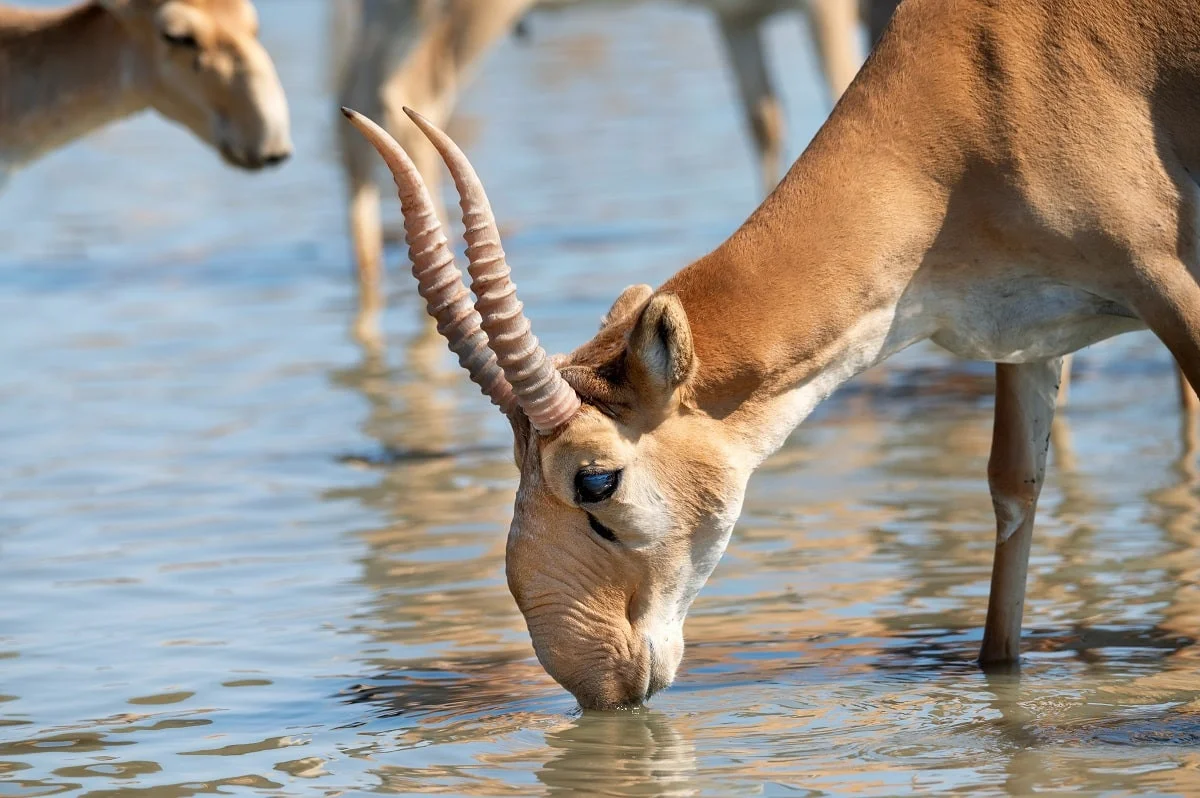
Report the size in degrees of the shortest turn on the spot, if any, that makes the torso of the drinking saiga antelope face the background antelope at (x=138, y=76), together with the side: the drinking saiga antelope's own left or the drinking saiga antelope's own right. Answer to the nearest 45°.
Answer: approximately 45° to the drinking saiga antelope's own right

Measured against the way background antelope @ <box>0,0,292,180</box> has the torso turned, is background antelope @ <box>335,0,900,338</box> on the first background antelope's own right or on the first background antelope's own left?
on the first background antelope's own left

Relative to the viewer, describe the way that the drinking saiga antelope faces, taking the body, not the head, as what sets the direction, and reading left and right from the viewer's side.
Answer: facing to the left of the viewer

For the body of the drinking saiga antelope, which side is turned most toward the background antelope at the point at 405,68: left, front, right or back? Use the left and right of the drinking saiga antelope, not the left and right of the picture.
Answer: right

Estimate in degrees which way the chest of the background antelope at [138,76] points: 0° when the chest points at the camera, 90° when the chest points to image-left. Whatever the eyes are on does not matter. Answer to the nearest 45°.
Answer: approximately 270°
